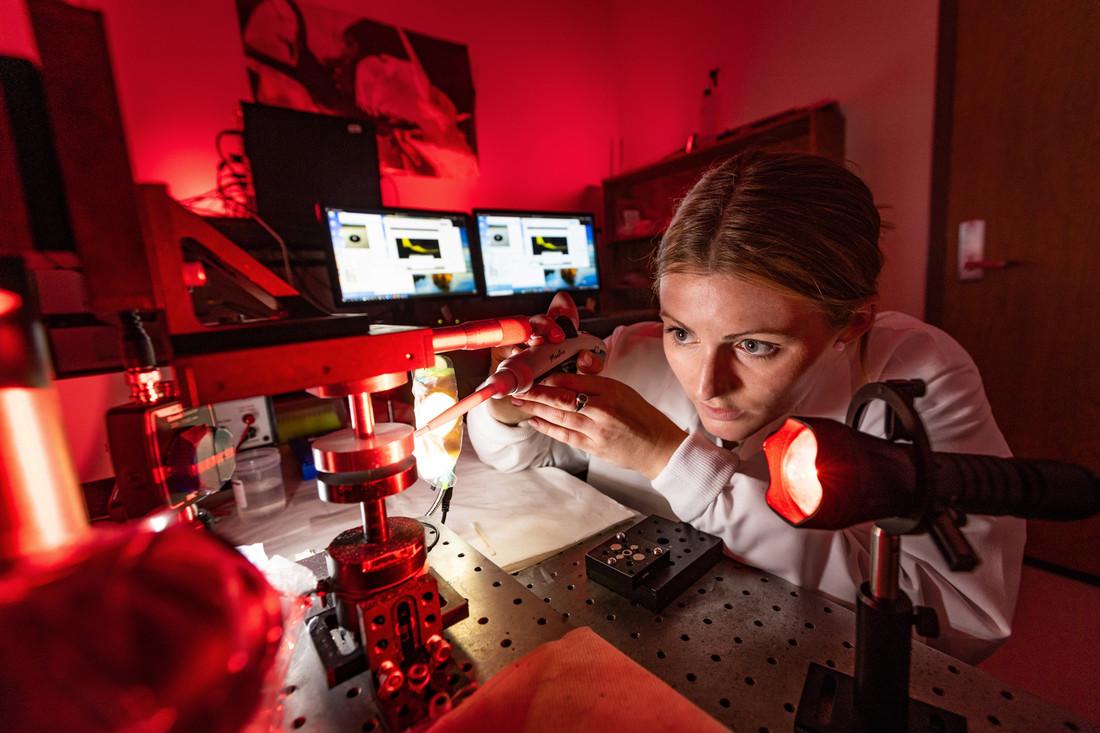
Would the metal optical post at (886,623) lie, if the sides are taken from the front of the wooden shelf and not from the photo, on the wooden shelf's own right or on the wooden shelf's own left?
on the wooden shelf's own left

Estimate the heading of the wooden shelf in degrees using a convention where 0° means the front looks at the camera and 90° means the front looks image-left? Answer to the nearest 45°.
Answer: approximately 45°

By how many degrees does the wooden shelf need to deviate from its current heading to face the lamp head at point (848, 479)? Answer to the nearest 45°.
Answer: approximately 45° to its left

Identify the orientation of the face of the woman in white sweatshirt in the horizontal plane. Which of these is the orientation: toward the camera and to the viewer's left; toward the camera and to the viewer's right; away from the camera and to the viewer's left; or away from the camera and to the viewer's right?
toward the camera and to the viewer's left

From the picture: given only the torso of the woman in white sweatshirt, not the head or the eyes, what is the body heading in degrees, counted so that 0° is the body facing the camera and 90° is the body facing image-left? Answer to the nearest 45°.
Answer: approximately 45°

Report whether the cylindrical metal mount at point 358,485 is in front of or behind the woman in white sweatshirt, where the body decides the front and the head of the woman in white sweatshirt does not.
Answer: in front

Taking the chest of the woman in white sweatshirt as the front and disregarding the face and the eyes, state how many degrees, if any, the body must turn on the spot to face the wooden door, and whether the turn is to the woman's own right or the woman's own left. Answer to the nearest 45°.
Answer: approximately 180°
